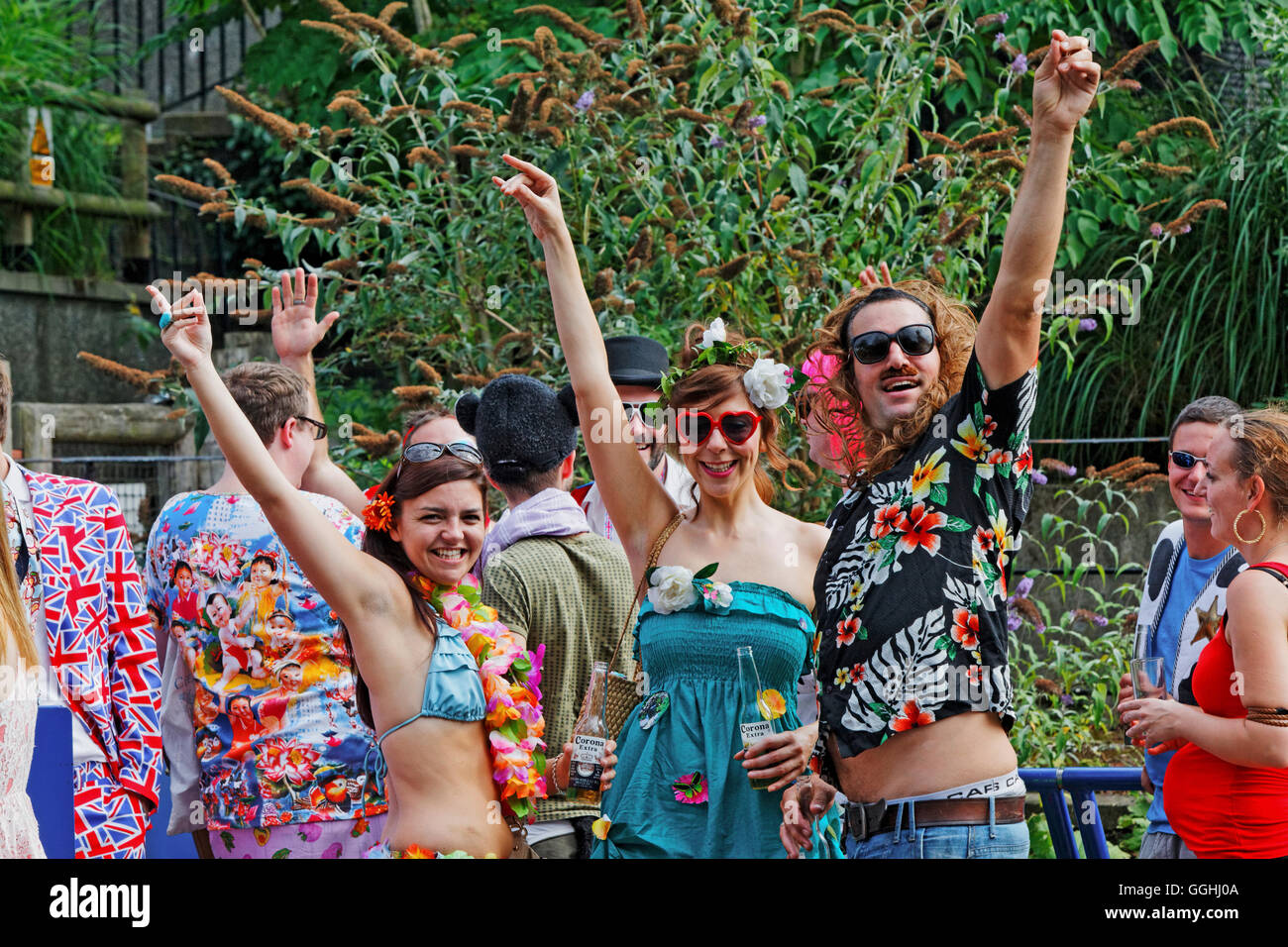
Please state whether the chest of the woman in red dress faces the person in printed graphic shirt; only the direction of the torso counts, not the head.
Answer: yes

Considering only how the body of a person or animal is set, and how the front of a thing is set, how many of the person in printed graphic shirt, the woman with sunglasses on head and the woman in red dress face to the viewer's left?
1

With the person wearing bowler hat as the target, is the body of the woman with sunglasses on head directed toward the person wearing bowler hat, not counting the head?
no

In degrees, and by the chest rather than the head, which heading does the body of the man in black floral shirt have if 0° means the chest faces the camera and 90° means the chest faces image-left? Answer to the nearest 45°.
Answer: approximately 45°

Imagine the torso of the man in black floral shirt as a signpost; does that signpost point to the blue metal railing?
no

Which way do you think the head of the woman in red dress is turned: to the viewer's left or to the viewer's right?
to the viewer's left

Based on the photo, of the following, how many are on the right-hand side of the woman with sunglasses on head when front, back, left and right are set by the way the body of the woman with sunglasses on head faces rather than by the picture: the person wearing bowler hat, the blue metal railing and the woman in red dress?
0

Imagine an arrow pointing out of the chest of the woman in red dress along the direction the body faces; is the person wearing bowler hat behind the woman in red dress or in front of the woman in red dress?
in front

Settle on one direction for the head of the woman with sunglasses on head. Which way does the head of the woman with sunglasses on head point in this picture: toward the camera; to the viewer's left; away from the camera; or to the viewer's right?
toward the camera

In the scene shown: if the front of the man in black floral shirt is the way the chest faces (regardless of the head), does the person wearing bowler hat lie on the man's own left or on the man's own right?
on the man's own right

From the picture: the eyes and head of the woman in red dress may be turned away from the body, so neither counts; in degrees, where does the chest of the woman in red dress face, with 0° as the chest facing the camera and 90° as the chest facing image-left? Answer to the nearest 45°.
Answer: approximately 90°
